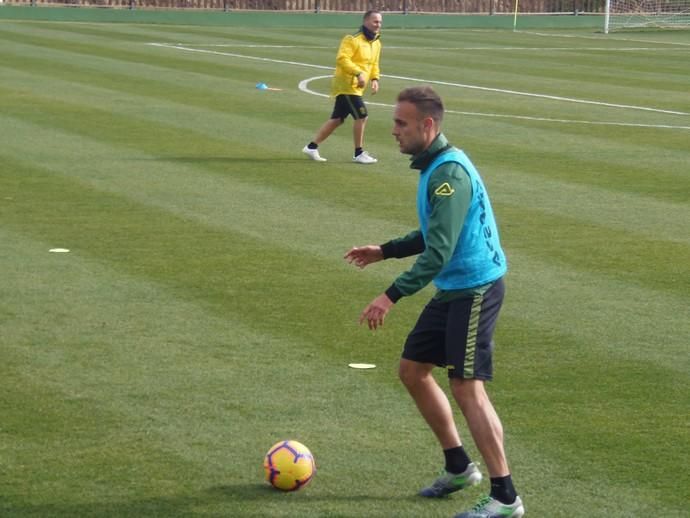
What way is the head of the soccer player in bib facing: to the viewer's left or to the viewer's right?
to the viewer's left

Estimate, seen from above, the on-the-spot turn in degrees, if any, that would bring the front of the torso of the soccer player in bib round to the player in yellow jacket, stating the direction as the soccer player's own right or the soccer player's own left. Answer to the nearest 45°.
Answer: approximately 90° to the soccer player's own right

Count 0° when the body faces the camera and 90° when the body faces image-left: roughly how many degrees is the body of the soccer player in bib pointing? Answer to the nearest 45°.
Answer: approximately 90°
